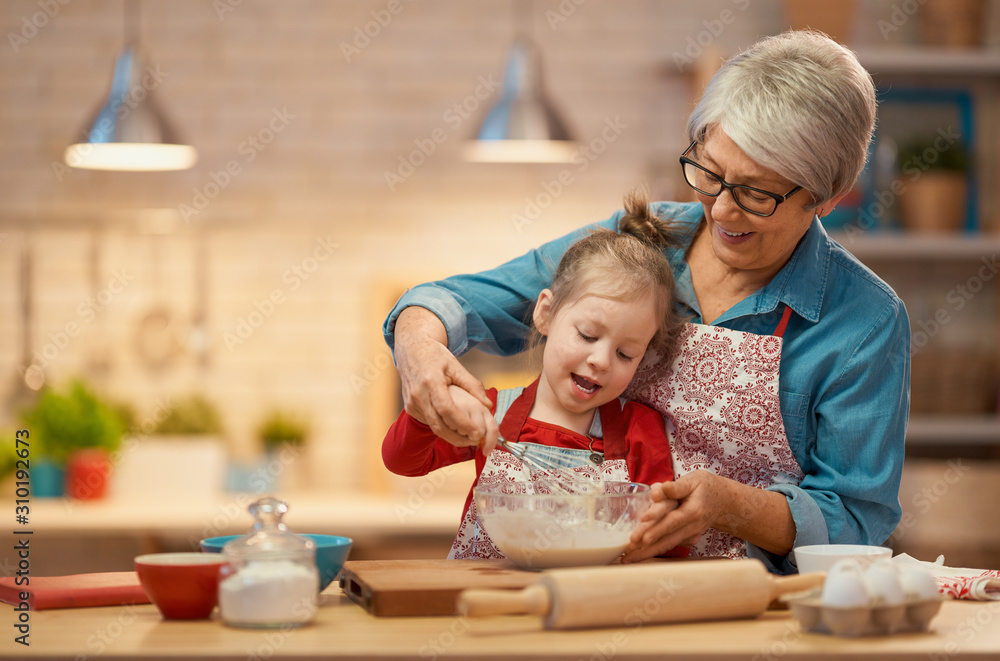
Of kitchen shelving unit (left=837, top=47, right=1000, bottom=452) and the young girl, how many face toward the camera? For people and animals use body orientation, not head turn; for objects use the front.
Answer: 2

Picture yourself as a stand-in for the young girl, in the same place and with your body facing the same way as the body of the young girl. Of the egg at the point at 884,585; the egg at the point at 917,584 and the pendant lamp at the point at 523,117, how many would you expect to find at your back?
1

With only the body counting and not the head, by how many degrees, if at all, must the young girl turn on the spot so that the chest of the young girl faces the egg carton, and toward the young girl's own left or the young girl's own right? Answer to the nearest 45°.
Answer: approximately 45° to the young girl's own left

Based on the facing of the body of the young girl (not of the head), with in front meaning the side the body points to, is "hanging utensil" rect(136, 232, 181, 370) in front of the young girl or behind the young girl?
behind

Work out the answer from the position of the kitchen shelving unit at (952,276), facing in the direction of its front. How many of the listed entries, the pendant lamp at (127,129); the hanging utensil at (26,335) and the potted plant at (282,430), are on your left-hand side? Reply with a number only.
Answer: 0

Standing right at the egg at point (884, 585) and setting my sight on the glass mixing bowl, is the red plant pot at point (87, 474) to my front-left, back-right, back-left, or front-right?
front-right

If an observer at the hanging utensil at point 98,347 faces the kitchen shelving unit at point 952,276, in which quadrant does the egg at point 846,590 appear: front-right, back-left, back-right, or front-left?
front-right

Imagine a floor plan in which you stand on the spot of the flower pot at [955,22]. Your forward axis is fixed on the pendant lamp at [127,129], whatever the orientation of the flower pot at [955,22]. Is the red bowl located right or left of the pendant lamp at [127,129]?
left

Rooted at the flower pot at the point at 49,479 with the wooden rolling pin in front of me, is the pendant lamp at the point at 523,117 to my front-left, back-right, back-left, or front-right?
front-left

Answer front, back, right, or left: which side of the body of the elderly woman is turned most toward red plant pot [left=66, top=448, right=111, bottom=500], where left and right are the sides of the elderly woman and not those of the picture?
right

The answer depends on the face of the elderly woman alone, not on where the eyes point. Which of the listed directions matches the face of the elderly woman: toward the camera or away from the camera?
toward the camera

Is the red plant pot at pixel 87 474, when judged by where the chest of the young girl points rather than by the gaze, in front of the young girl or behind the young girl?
behind

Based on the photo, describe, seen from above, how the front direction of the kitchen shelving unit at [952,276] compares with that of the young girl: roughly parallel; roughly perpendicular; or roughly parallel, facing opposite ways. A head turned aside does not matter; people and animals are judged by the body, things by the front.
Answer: roughly parallel

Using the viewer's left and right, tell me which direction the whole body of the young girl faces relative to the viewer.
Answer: facing the viewer

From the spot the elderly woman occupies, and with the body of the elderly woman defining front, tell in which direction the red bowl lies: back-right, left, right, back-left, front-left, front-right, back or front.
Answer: front

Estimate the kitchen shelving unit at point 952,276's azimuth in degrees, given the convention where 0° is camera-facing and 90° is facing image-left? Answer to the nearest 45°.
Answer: approximately 0°
